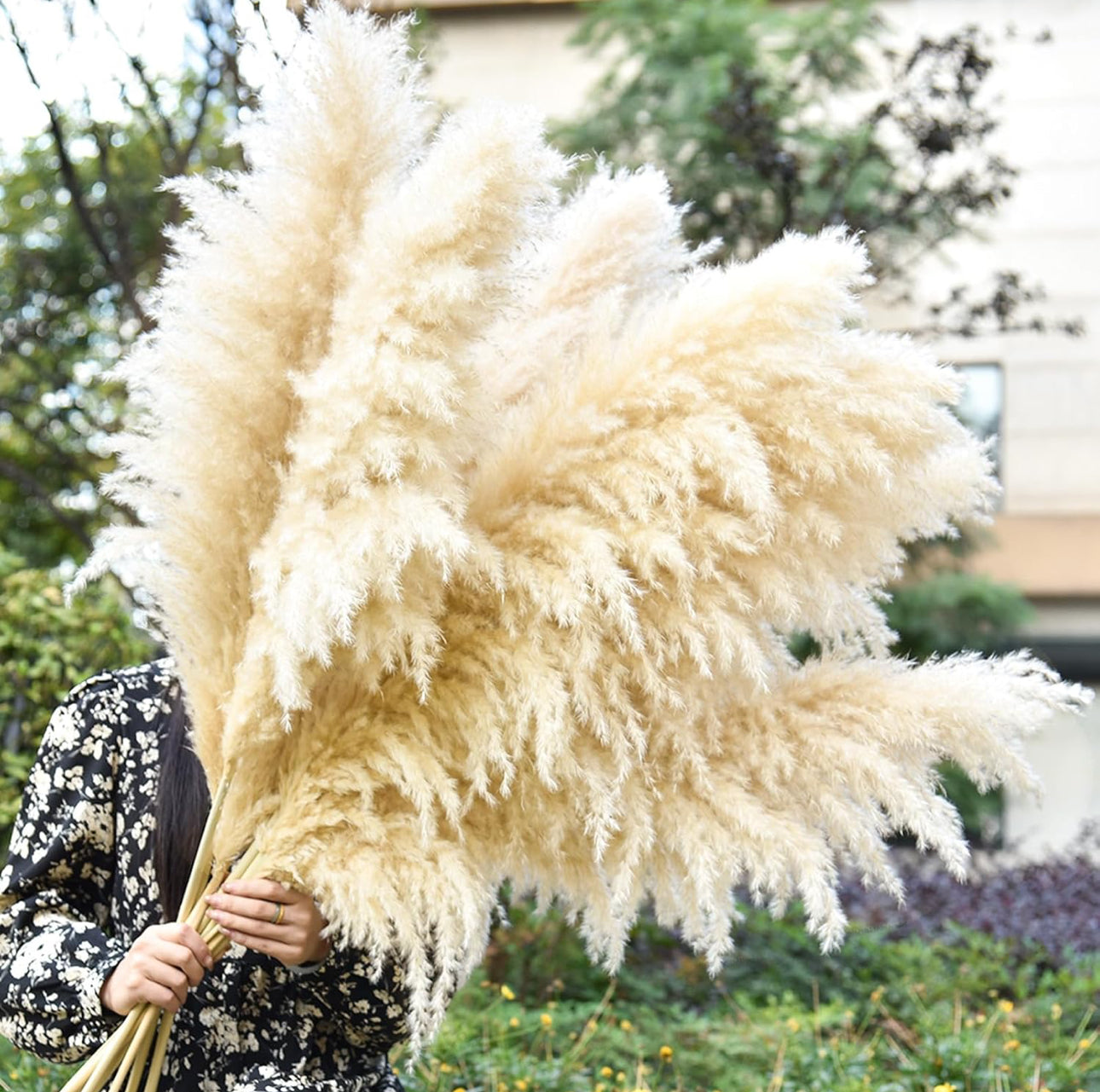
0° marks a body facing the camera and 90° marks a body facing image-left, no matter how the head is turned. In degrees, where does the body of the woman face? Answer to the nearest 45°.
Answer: approximately 0°

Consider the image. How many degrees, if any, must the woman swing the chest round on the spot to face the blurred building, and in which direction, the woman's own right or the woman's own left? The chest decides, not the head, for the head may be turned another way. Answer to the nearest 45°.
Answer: approximately 135° to the woman's own left

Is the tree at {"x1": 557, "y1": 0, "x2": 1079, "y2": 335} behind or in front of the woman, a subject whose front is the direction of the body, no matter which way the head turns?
behind

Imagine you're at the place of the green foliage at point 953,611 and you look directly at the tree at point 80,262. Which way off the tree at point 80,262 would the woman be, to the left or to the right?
left

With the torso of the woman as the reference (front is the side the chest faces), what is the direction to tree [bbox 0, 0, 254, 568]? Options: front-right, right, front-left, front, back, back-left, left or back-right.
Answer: back

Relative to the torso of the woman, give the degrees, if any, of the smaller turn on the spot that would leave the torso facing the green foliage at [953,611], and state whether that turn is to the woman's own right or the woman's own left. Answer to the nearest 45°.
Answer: approximately 135° to the woman's own left
